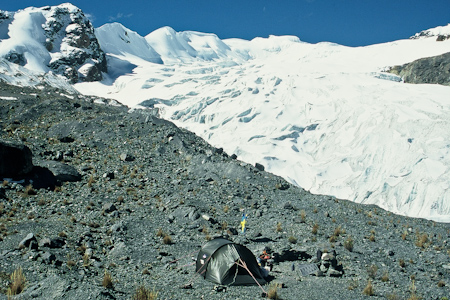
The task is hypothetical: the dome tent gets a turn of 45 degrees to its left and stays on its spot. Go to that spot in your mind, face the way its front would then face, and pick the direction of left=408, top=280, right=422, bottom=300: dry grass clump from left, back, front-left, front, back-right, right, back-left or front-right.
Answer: front

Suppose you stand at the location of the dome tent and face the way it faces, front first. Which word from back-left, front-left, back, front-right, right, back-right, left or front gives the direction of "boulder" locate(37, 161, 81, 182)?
back

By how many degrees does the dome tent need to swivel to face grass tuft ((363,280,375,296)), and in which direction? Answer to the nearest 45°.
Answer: approximately 45° to its left

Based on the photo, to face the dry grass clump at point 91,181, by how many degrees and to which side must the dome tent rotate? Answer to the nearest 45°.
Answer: approximately 180°

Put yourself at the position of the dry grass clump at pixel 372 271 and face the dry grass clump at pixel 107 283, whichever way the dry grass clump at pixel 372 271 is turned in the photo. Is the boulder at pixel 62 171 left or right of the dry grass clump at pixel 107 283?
right

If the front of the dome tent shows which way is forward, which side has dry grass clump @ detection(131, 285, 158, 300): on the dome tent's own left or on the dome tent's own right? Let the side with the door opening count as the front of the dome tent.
on the dome tent's own right

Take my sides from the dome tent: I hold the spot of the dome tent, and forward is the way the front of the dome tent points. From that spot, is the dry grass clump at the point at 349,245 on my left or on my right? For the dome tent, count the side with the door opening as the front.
on my left

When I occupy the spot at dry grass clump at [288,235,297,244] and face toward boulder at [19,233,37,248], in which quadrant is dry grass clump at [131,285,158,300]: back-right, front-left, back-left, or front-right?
front-left

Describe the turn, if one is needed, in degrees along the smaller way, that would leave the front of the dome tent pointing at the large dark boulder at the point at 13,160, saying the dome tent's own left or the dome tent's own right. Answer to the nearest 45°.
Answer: approximately 180°

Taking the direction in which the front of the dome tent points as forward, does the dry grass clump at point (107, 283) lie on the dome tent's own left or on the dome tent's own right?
on the dome tent's own right

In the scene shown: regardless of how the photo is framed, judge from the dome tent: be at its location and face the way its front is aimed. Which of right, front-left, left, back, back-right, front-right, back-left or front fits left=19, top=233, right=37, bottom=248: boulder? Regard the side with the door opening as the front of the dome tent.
back-right
